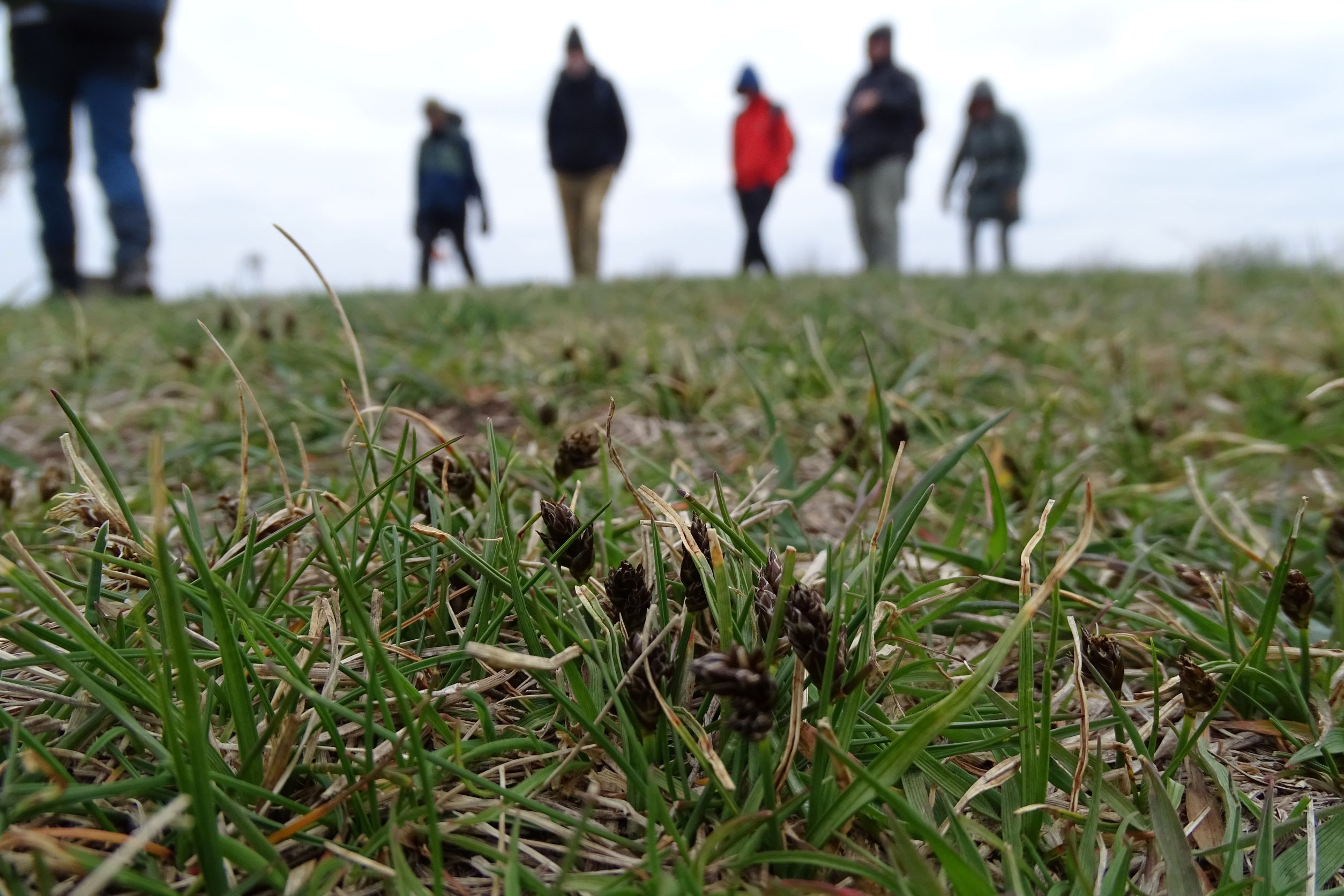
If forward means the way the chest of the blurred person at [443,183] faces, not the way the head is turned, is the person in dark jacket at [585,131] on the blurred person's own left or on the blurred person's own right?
on the blurred person's own left

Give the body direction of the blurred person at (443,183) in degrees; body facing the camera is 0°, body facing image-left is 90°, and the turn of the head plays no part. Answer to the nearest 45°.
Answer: approximately 45°

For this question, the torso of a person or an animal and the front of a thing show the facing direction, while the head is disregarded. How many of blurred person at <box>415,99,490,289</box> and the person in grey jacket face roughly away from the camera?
0

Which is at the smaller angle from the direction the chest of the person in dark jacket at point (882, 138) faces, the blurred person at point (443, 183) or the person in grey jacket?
the blurred person

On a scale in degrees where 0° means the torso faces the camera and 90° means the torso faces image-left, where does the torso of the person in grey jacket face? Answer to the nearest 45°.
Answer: approximately 45°

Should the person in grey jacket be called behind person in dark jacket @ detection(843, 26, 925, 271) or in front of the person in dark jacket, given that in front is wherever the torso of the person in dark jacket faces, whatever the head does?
behind

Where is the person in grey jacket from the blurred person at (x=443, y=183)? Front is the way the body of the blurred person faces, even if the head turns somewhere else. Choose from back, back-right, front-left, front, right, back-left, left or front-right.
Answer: back-left

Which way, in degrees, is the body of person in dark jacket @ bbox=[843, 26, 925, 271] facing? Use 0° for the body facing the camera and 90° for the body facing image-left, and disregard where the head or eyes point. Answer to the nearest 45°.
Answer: approximately 45°
